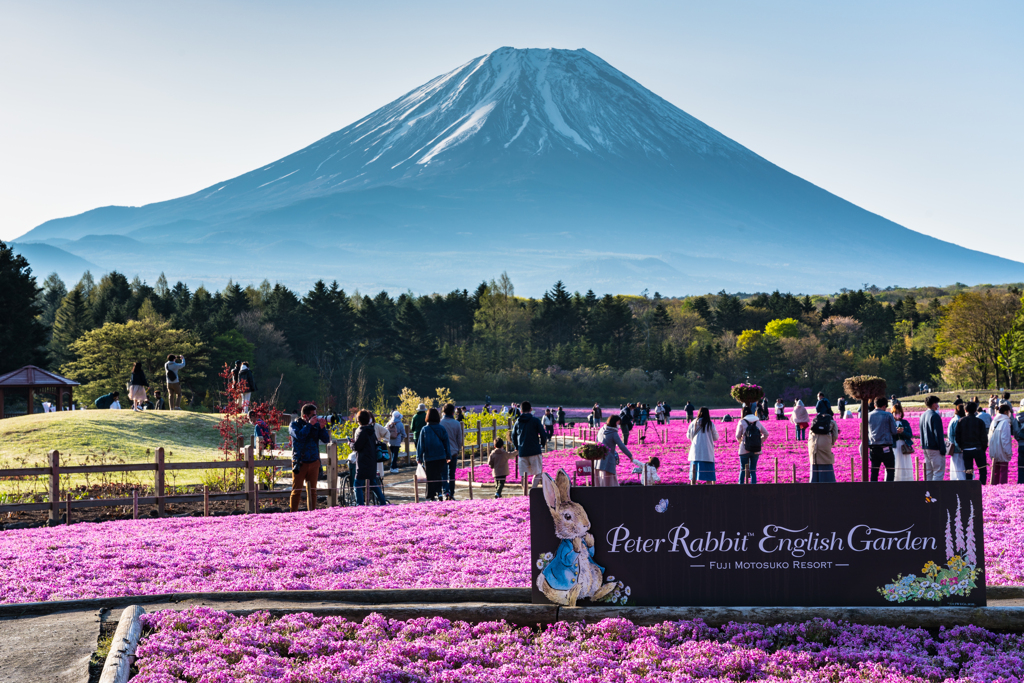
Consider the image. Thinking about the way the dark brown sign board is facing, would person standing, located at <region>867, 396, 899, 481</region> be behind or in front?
behind

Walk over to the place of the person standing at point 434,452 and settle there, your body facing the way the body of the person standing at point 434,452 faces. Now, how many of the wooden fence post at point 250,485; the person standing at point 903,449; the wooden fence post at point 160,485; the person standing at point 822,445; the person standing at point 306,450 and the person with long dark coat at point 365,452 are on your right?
2

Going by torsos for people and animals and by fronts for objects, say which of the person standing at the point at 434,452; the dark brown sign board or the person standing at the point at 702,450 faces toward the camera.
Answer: the dark brown sign board

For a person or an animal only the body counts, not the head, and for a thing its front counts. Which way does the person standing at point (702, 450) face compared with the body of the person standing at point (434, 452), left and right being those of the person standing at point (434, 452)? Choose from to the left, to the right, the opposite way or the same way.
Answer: the same way

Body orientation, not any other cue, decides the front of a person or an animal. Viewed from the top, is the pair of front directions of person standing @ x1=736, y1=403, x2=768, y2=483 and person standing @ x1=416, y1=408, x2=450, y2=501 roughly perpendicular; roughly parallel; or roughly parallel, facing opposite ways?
roughly parallel

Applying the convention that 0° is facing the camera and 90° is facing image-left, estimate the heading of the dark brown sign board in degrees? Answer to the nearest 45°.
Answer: approximately 0°

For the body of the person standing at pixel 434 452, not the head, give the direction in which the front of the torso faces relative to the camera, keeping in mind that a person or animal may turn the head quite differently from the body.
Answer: away from the camera

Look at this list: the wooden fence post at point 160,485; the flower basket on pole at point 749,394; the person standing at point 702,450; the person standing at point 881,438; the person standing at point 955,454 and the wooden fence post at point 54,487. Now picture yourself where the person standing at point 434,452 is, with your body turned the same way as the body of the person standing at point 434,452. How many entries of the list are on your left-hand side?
2

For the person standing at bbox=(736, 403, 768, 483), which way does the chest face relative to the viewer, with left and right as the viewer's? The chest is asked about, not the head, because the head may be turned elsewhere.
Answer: facing away from the viewer

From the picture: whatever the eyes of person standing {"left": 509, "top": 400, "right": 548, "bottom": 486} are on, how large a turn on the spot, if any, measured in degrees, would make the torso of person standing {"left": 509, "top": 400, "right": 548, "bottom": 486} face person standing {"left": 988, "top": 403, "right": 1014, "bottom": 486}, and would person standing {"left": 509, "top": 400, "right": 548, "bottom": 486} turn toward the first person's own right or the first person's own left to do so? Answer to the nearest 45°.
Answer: approximately 90° to the first person's own right

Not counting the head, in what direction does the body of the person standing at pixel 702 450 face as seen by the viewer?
away from the camera

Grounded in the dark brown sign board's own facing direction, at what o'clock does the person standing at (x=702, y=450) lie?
The person standing is roughly at 6 o'clock from the dark brown sign board.

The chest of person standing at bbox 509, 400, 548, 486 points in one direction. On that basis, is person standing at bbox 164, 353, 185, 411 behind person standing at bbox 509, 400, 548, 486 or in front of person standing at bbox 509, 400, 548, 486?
in front

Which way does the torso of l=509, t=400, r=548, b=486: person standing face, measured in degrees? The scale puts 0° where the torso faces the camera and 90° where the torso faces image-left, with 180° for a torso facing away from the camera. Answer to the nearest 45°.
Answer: approximately 180°

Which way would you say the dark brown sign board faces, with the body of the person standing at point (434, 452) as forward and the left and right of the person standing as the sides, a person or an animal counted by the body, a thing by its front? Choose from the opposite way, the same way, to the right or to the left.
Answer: the opposite way

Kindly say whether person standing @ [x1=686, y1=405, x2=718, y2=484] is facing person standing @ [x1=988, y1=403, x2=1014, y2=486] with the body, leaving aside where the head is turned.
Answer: no

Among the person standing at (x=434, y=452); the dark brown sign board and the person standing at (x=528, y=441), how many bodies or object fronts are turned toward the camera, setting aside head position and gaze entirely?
1

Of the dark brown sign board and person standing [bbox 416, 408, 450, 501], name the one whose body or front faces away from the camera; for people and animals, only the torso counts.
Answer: the person standing
